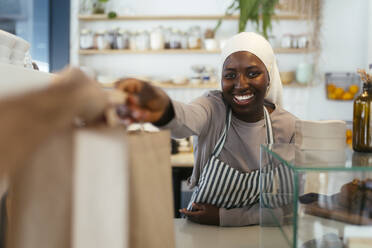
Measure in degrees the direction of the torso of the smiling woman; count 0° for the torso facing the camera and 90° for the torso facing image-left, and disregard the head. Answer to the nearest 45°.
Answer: approximately 0°

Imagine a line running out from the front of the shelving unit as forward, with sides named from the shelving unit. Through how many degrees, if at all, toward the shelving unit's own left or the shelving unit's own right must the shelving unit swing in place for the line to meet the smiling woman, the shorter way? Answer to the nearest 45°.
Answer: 0° — it already faces them

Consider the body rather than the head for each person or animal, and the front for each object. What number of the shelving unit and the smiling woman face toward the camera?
2

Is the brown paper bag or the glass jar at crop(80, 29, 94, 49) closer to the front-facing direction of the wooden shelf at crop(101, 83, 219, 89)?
the brown paper bag

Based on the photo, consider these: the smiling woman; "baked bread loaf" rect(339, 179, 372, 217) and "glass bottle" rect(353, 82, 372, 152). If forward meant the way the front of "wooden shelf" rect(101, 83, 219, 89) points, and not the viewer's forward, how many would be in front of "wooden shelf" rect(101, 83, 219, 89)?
3

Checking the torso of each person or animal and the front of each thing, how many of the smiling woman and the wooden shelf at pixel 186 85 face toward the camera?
2

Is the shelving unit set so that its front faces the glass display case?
yes

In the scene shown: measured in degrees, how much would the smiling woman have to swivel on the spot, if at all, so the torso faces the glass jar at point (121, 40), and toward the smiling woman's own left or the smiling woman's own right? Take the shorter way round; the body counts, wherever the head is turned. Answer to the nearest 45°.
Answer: approximately 180°

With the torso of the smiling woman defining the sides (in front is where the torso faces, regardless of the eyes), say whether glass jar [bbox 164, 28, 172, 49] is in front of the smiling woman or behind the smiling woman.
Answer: behind

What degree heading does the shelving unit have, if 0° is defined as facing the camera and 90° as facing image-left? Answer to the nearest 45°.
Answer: approximately 0°
